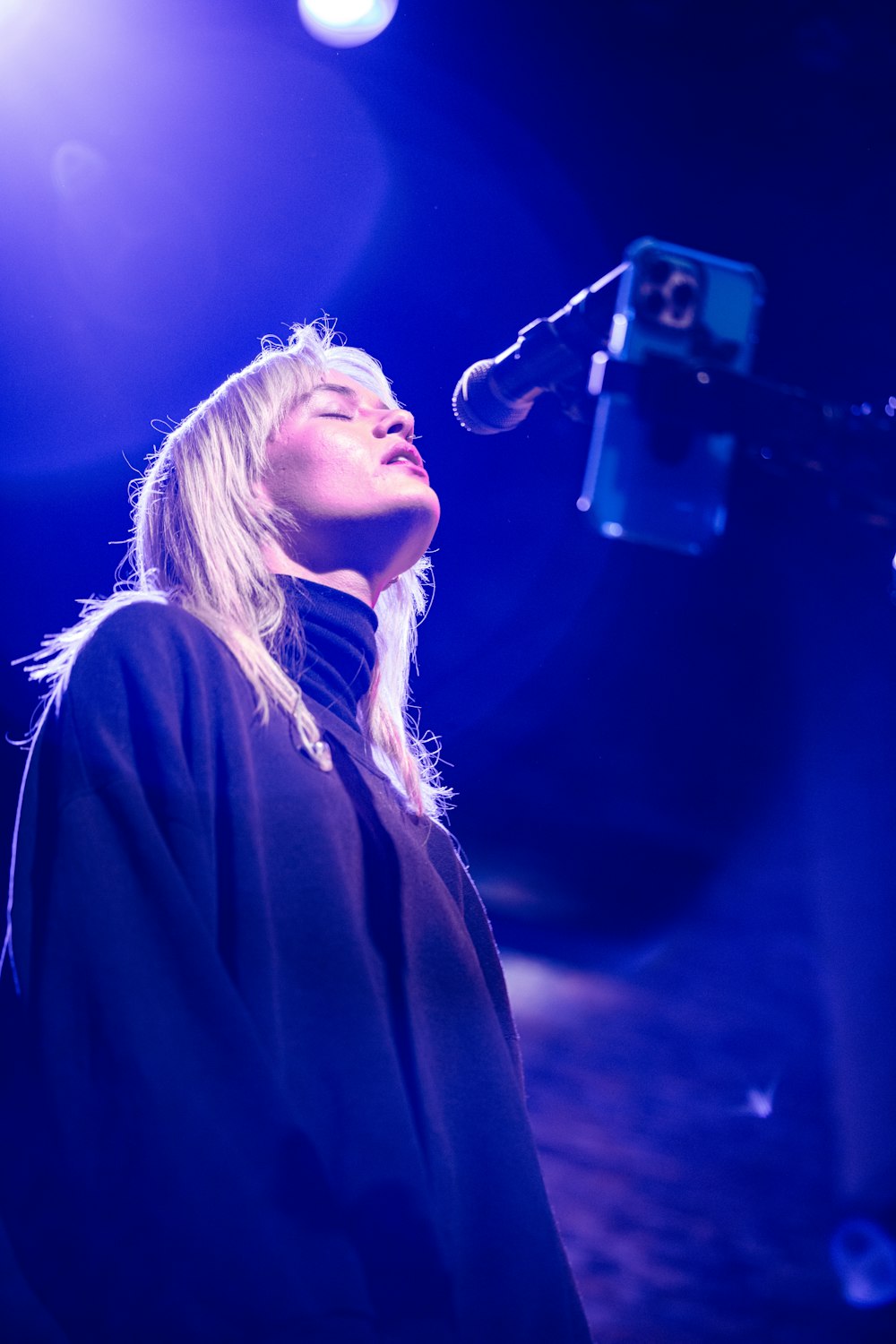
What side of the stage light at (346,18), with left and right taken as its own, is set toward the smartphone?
front

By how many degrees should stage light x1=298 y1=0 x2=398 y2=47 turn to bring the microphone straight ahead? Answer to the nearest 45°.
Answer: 0° — it already faces it

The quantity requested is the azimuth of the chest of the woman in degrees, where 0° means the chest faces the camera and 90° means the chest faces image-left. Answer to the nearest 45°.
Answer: approximately 315°

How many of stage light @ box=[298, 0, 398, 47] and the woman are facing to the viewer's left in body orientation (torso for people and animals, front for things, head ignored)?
0

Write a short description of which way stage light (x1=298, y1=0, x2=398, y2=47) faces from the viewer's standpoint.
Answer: facing the viewer
